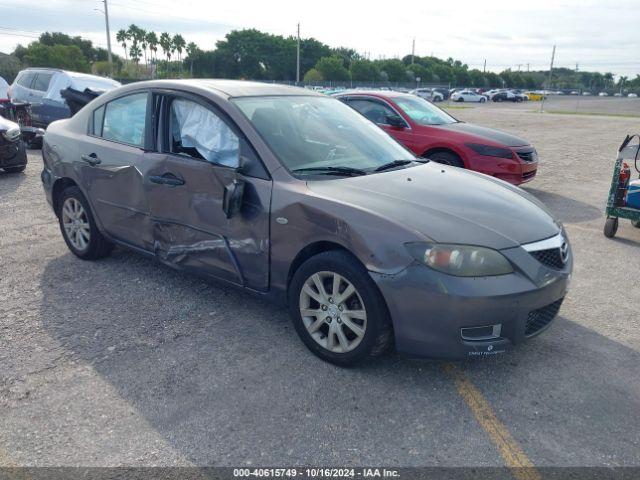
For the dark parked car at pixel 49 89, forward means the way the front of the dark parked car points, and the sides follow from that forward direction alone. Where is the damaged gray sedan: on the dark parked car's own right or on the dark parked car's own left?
on the dark parked car's own right

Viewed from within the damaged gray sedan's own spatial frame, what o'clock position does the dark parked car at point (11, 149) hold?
The dark parked car is roughly at 6 o'clock from the damaged gray sedan.

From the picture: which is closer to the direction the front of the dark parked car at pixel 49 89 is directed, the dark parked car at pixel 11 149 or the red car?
the red car

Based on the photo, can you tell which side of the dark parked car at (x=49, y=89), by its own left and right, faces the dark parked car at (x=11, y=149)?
right

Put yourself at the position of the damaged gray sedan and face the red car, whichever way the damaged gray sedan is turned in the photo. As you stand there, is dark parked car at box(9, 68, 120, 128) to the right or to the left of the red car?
left

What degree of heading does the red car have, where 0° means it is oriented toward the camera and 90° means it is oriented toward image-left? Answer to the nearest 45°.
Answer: approximately 315°

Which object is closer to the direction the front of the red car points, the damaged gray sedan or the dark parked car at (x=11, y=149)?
the damaged gray sedan

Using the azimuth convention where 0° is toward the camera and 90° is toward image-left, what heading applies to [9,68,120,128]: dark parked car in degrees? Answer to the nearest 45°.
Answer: approximately 270°

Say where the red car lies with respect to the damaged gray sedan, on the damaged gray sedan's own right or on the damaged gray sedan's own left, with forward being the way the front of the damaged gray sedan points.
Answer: on the damaged gray sedan's own left
